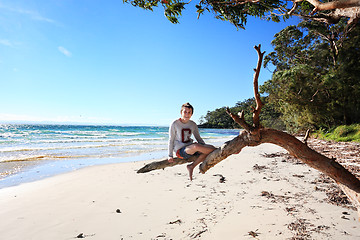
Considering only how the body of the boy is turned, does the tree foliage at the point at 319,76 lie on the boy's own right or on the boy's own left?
on the boy's own left

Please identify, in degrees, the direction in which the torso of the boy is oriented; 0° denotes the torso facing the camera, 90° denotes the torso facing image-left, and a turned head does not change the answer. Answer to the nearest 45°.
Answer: approximately 315°
